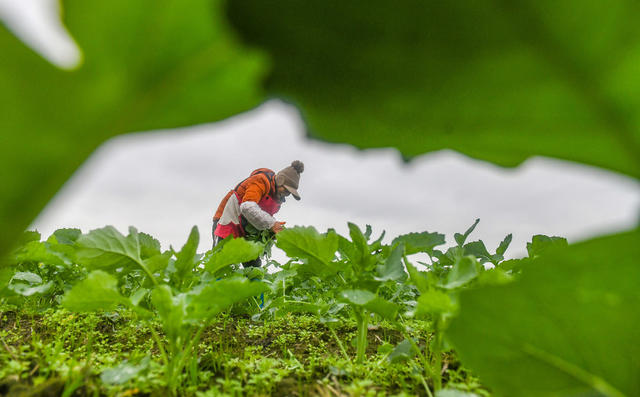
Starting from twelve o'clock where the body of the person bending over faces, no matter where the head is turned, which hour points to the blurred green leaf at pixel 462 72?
The blurred green leaf is roughly at 3 o'clock from the person bending over.

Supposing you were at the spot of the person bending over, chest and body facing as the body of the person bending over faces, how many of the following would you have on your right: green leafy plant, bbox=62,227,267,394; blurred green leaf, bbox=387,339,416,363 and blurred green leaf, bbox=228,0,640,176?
3

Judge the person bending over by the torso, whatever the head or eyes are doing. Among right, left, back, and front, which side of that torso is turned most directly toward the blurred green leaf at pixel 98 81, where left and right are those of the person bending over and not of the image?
right

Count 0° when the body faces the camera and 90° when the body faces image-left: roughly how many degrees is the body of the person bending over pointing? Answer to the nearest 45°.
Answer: approximately 270°

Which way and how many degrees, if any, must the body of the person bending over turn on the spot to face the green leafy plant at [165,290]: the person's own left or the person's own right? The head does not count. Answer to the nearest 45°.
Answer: approximately 90° to the person's own right

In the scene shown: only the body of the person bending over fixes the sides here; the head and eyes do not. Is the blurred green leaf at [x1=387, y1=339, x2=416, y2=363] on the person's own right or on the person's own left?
on the person's own right

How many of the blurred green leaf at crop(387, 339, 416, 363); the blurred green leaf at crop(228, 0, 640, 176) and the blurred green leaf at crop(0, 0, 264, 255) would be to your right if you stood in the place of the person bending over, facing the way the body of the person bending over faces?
3
